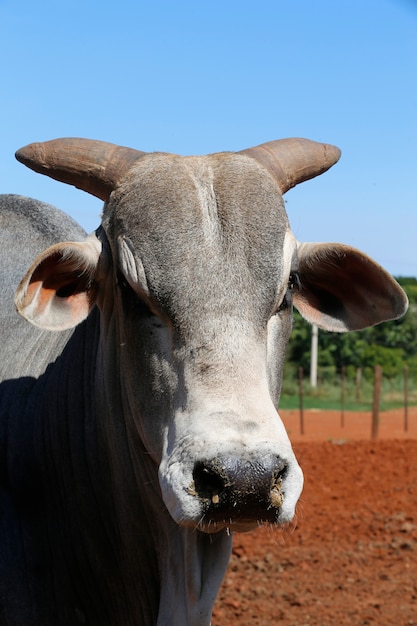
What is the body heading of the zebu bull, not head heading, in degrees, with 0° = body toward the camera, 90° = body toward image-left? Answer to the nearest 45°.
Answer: approximately 315°
